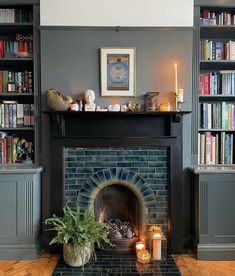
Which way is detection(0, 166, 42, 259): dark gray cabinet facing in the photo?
toward the camera

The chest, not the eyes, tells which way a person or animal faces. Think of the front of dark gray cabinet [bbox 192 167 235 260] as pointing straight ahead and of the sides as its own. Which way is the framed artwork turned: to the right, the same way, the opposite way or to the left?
the same way

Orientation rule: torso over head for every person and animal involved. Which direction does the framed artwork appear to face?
toward the camera

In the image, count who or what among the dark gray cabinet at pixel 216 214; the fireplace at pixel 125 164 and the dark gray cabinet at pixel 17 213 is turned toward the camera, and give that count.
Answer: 3

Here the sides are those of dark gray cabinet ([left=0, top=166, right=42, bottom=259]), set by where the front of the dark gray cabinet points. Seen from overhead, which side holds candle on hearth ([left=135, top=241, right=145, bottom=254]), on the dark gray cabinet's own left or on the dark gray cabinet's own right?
on the dark gray cabinet's own left

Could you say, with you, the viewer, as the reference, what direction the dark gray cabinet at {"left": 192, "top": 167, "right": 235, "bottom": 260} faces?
facing the viewer

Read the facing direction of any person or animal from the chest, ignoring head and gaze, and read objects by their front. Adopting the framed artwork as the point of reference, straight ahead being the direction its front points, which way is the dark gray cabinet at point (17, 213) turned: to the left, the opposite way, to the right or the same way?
the same way

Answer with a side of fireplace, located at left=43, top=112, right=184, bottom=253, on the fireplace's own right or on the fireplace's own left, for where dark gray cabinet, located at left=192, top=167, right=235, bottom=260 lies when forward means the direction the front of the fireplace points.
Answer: on the fireplace's own left

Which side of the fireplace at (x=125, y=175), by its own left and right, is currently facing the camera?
front

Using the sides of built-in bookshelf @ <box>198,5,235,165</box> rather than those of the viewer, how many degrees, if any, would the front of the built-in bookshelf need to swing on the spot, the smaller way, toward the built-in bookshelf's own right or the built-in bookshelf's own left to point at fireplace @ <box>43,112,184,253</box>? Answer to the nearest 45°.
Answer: approximately 45° to the built-in bookshelf's own right

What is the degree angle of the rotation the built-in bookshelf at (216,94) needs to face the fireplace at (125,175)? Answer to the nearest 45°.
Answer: approximately 45° to its right

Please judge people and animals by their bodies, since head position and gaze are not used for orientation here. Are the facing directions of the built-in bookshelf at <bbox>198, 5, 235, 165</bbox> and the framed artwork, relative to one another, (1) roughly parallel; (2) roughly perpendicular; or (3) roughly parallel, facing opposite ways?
roughly parallel
